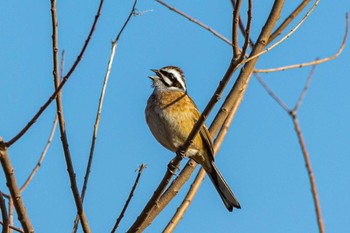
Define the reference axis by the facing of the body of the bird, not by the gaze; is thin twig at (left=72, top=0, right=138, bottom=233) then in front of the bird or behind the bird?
in front

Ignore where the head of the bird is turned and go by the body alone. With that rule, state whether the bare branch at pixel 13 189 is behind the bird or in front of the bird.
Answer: in front

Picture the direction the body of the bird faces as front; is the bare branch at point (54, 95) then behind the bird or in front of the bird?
in front

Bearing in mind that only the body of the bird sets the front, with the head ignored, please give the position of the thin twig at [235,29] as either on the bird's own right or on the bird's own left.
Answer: on the bird's own left

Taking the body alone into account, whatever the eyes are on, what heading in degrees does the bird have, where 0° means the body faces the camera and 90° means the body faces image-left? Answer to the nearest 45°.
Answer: approximately 45°
